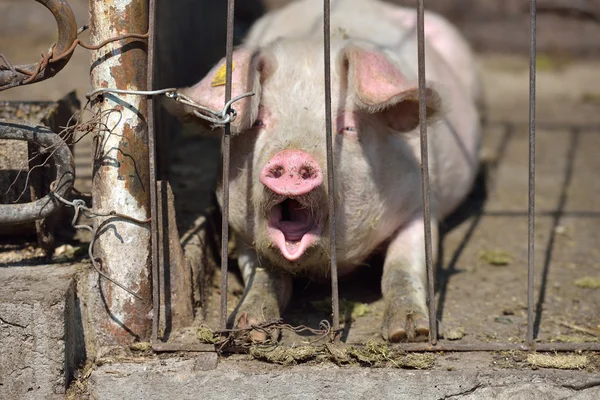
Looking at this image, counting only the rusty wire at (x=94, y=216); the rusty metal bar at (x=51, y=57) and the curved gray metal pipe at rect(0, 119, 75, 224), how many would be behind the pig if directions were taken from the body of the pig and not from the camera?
0

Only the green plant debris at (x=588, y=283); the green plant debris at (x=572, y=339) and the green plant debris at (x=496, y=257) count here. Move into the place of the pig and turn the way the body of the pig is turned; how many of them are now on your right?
0

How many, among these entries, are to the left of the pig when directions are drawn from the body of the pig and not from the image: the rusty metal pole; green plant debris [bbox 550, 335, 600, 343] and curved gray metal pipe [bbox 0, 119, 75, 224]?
1

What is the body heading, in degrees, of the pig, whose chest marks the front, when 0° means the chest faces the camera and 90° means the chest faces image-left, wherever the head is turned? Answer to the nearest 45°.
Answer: approximately 0°

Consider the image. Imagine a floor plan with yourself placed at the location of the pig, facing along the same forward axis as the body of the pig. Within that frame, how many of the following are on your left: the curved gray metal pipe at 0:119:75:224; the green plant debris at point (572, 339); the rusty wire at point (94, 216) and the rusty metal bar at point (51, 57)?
1

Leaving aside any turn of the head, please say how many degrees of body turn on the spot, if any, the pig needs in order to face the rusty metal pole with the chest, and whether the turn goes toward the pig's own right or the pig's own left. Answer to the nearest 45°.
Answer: approximately 45° to the pig's own right

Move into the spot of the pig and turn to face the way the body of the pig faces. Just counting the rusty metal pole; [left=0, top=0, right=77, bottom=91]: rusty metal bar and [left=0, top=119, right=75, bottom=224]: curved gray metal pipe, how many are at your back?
0

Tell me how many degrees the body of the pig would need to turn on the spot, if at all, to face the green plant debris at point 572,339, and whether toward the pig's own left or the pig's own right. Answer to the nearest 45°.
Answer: approximately 90° to the pig's own left

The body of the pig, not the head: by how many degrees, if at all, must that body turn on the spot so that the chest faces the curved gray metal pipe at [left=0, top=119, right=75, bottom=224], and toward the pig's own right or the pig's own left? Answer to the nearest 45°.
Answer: approximately 45° to the pig's own right

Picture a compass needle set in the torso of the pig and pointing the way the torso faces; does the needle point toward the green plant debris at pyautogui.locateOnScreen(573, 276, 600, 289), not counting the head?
no

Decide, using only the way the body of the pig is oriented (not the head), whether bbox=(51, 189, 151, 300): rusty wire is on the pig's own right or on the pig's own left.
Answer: on the pig's own right

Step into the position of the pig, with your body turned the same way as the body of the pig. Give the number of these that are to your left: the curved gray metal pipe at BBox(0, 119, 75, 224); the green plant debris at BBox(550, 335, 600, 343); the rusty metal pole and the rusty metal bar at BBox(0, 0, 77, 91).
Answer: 1

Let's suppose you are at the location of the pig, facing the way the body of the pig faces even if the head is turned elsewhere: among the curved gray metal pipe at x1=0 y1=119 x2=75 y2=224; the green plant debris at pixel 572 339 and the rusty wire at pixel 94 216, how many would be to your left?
1

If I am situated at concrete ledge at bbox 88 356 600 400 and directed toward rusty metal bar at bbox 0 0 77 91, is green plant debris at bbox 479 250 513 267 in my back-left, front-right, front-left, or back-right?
back-right

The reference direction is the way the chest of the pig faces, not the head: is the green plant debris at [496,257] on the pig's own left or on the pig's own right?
on the pig's own left
